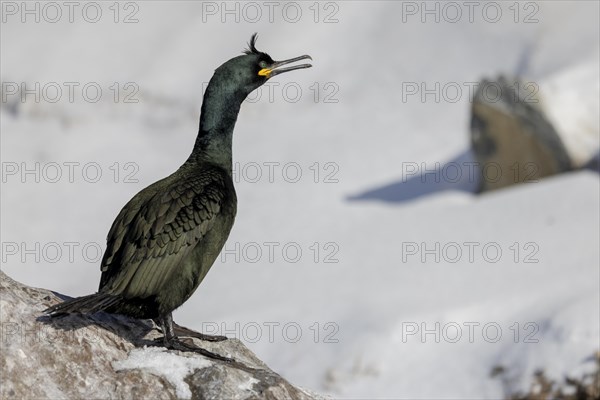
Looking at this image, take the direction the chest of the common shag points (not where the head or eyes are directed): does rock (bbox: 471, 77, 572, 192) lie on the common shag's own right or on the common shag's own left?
on the common shag's own left

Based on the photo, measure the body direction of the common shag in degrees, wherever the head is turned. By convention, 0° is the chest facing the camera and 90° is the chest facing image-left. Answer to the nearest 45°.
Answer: approximately 270°
